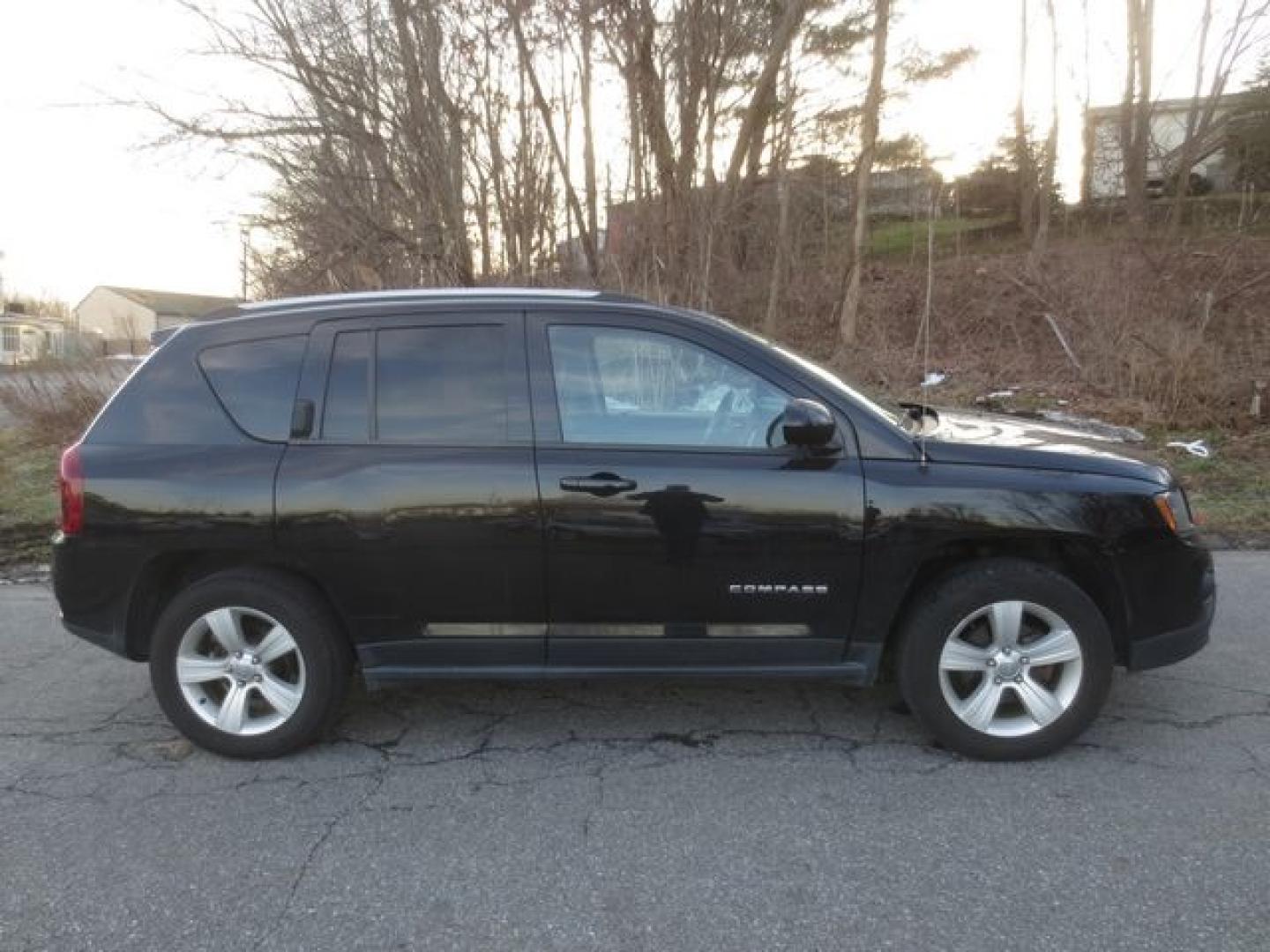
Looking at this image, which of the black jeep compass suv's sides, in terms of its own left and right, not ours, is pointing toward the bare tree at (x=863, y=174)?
left

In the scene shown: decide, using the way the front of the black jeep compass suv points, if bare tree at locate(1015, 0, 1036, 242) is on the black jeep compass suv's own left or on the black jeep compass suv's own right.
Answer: on the black jeep compass suv's own left

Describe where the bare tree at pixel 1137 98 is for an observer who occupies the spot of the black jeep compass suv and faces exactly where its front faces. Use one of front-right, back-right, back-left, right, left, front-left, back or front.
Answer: front-left

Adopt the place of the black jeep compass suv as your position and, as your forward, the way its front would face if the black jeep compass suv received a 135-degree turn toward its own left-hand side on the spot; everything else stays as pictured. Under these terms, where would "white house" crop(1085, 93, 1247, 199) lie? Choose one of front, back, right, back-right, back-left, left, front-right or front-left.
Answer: right

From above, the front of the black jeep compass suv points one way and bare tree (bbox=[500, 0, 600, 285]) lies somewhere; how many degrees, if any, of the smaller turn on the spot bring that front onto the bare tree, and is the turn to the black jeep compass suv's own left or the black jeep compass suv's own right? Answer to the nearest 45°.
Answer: approximately 90° to the black jeep compass suv's own left

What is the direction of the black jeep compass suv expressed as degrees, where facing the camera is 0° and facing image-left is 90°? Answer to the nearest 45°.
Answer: approximately 270°
